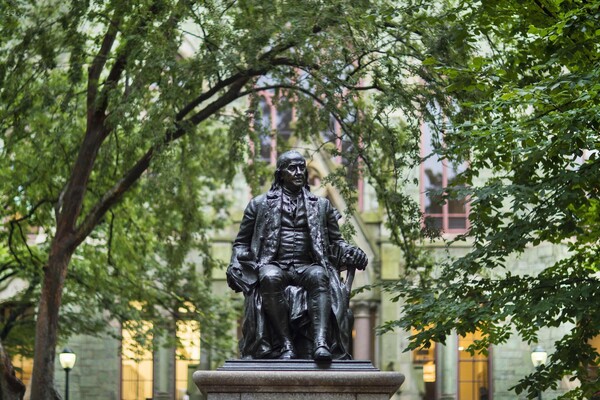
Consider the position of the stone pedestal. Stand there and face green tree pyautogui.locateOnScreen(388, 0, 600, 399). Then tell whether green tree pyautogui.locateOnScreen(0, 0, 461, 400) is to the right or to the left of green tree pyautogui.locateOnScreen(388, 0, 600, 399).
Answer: left

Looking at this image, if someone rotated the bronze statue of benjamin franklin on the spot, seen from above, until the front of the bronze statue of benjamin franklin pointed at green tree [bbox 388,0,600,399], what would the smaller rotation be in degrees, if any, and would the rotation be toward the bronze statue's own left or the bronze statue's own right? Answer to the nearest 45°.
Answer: approximately 135° to the bronze statue's own left

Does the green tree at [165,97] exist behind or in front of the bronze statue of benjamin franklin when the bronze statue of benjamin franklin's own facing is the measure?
behind

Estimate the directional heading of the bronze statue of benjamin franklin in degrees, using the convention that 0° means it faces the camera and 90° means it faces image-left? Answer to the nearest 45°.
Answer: approximately 0°
